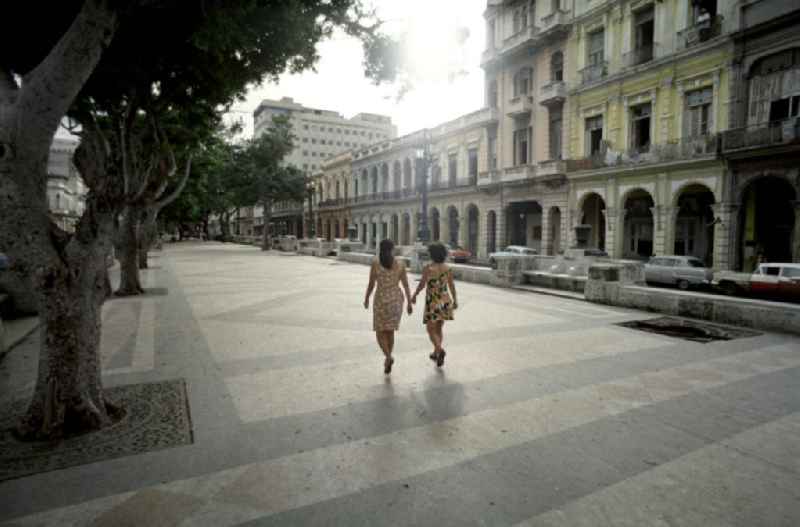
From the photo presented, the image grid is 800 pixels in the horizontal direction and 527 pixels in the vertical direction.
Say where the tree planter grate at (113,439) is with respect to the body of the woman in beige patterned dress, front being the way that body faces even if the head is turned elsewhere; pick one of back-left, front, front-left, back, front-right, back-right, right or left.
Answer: back-left

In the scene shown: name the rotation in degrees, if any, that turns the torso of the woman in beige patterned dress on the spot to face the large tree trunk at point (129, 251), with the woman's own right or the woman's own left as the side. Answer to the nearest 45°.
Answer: approximately 45° to the woman's own left

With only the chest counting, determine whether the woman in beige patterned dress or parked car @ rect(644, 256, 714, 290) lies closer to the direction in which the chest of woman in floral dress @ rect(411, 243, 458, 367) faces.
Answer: the parked car

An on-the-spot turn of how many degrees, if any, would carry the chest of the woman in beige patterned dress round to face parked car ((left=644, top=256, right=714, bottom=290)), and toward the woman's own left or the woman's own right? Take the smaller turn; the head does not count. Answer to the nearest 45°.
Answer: approximately 45° to the woman's own right

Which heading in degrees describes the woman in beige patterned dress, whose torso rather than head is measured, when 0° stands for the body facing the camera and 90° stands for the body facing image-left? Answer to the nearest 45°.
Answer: approximately 180°

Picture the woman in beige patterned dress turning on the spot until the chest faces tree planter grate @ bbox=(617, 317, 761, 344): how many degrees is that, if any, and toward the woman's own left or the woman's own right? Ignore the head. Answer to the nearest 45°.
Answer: approximately 45° to the woman's own right

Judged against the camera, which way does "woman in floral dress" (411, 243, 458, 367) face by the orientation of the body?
away from the camera

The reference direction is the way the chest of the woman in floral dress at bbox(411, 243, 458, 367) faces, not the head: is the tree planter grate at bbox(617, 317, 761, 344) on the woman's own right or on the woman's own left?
on the woman's own right

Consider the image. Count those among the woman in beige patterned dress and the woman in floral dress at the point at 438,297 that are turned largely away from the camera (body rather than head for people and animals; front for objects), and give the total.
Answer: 2
